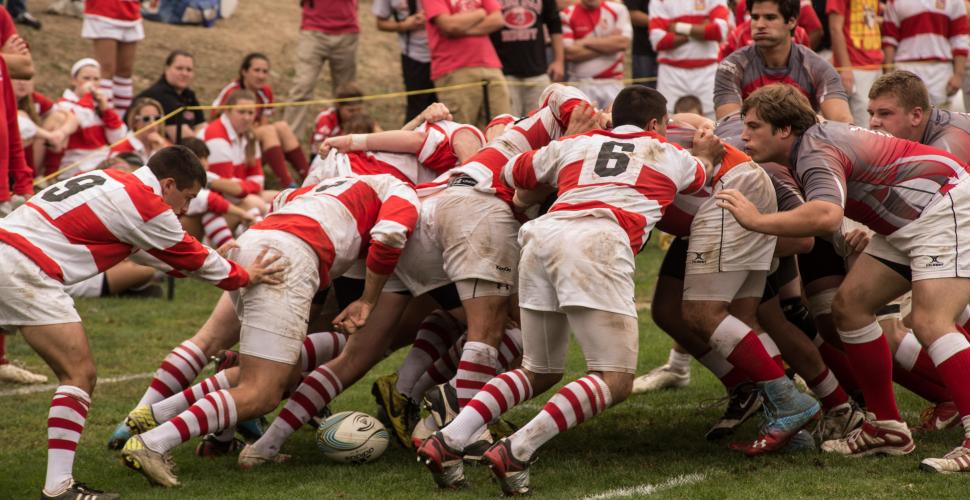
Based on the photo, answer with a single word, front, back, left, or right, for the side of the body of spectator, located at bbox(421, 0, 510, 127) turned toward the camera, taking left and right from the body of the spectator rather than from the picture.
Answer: front

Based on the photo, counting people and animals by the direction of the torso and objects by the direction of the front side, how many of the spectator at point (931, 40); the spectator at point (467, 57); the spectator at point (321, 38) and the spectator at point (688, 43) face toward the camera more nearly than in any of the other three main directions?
4

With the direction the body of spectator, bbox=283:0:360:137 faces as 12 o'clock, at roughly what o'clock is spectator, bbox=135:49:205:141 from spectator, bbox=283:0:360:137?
spectator, bbox=135:49:205:141 is roughly at 2 o'clock from spectator, bbox=283:0:360:137.

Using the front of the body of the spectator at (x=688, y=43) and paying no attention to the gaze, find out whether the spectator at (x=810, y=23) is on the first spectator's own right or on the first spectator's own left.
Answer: on the first spectator's own left

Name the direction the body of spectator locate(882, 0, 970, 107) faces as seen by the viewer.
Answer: toward the camera

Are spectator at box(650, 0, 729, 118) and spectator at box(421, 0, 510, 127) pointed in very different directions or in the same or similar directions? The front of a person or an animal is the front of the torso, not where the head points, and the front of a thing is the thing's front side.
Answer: same or similar directions

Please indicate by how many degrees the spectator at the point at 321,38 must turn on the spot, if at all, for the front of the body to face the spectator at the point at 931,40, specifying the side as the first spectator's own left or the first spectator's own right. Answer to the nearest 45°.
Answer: approximately 90° to the first spectator's own left

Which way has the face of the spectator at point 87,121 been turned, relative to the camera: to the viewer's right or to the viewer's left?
to the viewer's right

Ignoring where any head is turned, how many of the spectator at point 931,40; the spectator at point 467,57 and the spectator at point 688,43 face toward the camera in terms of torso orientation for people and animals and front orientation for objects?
3

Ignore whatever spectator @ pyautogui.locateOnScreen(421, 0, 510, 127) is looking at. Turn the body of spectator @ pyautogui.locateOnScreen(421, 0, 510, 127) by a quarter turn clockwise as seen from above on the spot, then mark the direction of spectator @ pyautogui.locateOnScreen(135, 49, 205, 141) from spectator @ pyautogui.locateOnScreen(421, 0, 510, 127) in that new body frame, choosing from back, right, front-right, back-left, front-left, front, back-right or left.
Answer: front

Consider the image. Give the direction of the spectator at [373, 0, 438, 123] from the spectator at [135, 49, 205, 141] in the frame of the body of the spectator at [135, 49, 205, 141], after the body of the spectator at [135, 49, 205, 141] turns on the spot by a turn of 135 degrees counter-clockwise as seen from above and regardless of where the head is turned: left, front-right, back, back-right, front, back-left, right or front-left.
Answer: right

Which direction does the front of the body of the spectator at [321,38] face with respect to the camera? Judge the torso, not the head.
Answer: toward the camera

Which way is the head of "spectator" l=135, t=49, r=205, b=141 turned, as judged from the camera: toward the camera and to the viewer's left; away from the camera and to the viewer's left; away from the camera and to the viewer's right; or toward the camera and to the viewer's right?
toward the camera and to the viewer's right

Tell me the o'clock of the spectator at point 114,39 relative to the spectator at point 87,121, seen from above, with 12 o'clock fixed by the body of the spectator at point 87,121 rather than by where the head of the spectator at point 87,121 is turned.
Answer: the spectator at point 114,39 is roughly at 8 o'clock from the spectator at point 87,121.
